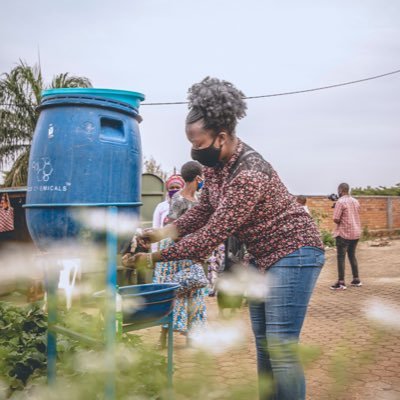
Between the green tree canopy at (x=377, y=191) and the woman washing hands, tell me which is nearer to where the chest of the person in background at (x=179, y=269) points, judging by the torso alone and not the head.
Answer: the green tree canopy

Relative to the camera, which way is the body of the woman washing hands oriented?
to the viewer's left

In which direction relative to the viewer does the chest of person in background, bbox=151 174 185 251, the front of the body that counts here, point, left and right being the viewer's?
facing the viewer

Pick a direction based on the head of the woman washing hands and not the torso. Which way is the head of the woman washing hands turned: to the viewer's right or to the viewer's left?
to the viewer's left

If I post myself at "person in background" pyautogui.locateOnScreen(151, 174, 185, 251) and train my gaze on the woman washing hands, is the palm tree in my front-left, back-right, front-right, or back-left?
back-right

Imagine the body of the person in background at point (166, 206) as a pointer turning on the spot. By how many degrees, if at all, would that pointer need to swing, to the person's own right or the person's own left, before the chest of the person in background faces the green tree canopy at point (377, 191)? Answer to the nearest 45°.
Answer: approximately 135° to the person's own left

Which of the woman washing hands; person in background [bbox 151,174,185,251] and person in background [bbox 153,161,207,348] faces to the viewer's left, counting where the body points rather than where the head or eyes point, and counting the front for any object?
the woman washing hands

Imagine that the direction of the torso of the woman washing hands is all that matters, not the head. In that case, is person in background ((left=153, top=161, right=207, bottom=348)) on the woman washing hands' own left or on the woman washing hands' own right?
on the woman washing hands' own right
